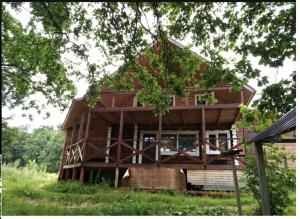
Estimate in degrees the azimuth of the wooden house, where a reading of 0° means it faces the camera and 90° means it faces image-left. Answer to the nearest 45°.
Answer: approximately 0°

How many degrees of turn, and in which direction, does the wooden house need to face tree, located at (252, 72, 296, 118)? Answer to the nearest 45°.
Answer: approximately 90° to its left

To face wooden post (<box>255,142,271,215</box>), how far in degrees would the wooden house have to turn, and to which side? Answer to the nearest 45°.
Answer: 0° — it already faces it
